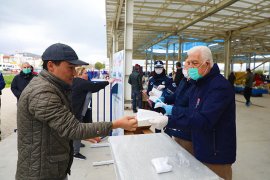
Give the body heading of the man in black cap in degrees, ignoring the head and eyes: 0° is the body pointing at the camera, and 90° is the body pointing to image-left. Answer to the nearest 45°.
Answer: approximately 270°

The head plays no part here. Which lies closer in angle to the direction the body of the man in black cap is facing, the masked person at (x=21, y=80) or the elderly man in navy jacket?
the elderly man in navy jacket

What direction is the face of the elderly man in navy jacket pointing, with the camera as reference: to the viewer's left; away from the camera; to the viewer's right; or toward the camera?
to the viewer's left

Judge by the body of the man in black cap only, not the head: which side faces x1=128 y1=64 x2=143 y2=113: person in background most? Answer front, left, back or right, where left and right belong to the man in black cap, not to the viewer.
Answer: left

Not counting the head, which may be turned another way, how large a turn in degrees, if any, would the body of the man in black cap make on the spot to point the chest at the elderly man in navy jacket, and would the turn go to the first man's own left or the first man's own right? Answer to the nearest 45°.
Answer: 0° — they already face them

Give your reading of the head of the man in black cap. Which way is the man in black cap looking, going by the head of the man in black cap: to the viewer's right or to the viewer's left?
to the viewer's right
